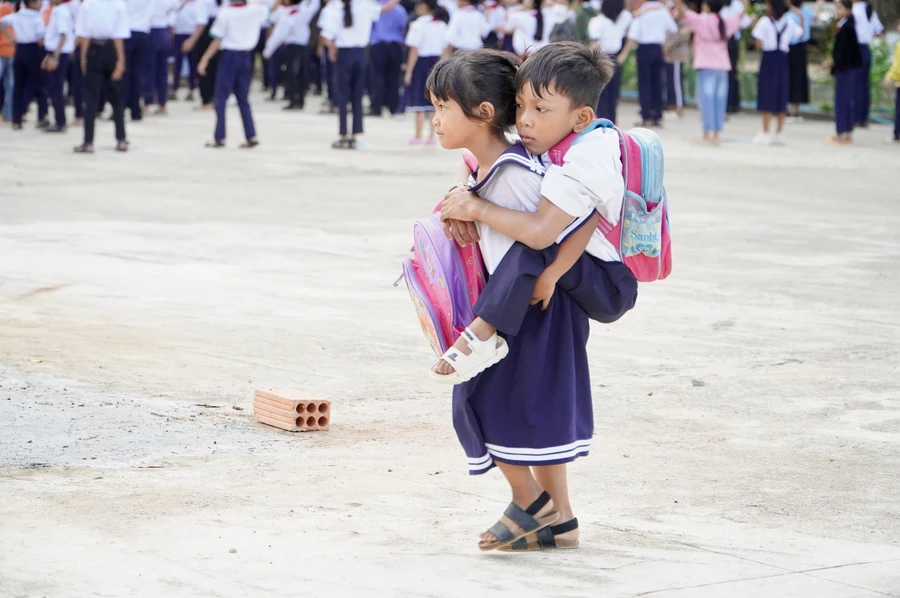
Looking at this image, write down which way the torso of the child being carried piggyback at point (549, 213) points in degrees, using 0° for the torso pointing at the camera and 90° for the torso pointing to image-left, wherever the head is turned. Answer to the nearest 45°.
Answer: approximately 90°

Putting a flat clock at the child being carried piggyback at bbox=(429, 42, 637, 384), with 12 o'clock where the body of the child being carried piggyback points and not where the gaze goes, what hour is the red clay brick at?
The red clay brick is roughly at 2 o'clock from the child being carried piggyback.

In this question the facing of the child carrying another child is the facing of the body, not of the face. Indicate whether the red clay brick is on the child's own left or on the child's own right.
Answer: on the child's own right

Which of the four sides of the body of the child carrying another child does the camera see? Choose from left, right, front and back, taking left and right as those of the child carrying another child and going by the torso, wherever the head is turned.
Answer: left
